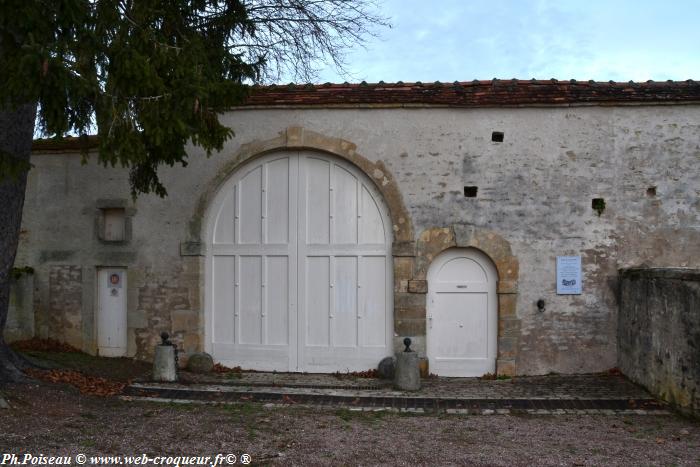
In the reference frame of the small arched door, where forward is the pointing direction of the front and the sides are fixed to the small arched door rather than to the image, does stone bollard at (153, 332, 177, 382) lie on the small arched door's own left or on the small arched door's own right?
on the small arched door's own right

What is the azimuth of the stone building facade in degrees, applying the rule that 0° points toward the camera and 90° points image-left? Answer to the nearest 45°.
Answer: approximately 0°

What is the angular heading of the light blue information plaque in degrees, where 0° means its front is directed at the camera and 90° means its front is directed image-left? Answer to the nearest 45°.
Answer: approximately 0°

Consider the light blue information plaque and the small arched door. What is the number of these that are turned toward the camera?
2

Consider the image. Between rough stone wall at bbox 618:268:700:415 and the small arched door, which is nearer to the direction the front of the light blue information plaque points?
the rough stone wall

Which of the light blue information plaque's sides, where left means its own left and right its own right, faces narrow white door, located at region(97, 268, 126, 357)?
right
